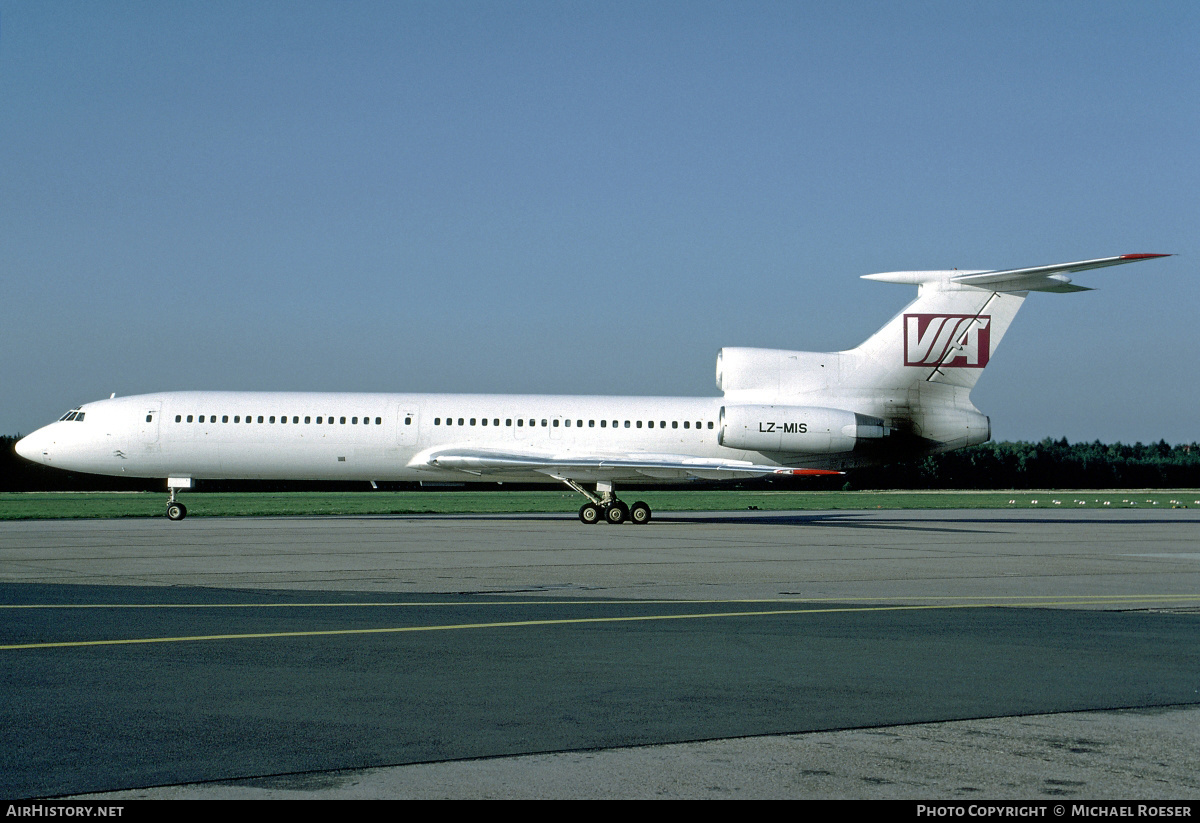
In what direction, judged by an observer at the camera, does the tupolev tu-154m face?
facing to the left of the viewer
